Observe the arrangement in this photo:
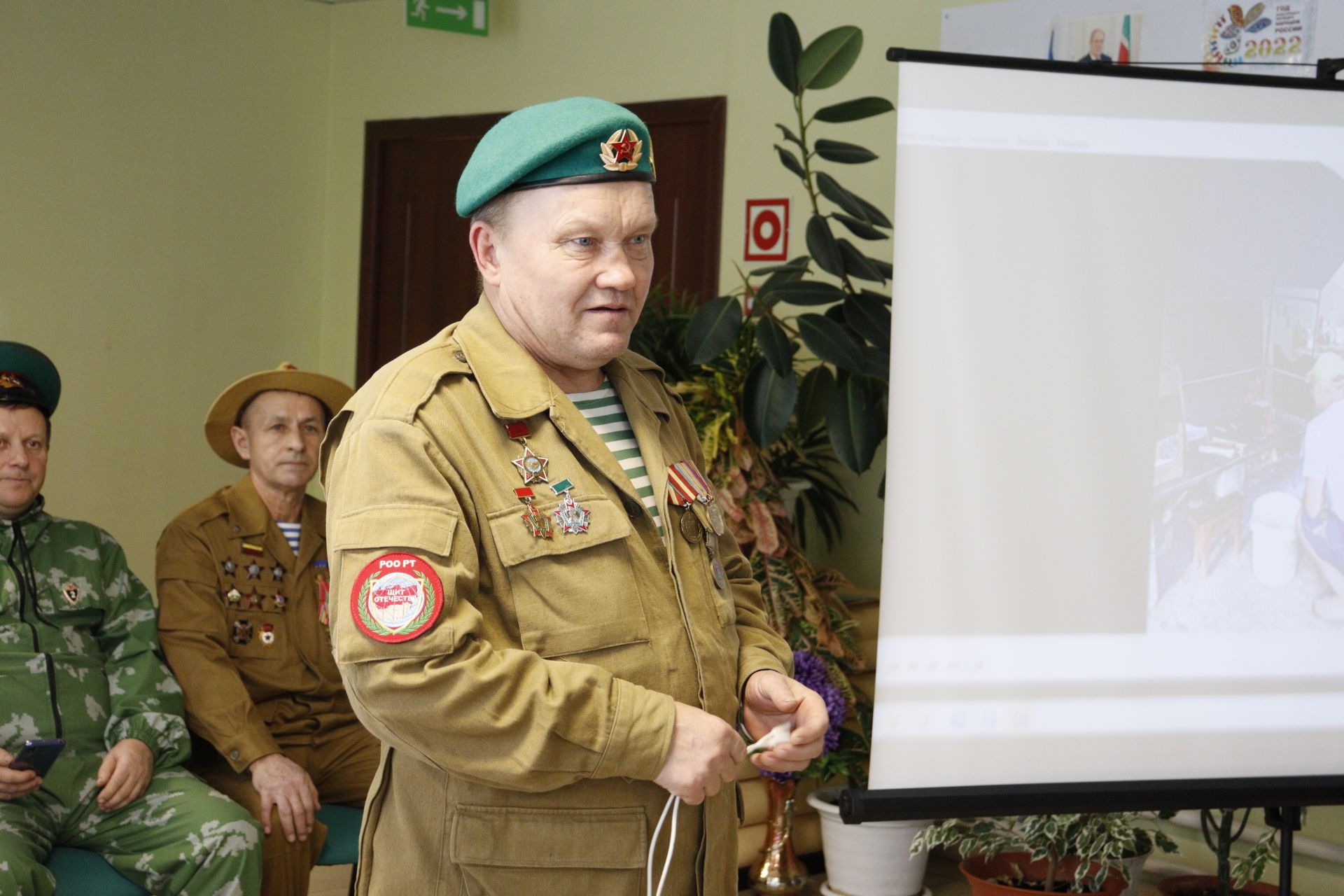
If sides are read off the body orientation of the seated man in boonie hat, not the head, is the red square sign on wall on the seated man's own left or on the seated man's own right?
on the seated man's own left

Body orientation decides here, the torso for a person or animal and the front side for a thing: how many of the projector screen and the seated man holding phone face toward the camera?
2

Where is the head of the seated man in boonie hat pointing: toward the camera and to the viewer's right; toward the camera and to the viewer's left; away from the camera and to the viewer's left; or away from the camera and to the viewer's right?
toward the camera and to the viewer's right

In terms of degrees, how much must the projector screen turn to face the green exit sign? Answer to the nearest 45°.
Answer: approximately 135° to its right

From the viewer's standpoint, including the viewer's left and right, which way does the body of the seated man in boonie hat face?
facing the viewer and to the right of the viewer

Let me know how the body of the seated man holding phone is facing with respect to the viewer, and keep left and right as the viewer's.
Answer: facing the viewer

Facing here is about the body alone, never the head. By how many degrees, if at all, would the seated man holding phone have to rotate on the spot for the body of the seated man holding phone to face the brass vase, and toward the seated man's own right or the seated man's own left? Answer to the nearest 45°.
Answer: approximately 90° to the seated man's own left

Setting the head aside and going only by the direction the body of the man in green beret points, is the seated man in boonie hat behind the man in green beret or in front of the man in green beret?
behind

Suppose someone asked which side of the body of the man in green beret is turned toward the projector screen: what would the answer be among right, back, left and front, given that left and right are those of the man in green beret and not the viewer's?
left

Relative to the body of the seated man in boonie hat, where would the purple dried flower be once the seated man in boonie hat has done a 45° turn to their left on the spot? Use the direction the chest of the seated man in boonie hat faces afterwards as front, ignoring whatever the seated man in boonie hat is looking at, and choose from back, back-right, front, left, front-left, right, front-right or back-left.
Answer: front

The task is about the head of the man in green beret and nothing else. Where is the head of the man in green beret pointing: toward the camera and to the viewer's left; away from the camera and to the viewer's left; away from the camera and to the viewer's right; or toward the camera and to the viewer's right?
toward the camera and to the viewer's right

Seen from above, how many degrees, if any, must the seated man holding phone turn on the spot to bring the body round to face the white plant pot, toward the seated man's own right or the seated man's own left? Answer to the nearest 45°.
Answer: approximately 90° to the seated man's own left

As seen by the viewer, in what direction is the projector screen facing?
toward the camera

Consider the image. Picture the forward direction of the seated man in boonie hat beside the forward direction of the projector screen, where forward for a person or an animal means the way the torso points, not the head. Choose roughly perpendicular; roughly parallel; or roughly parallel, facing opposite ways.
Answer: roughly parallel
